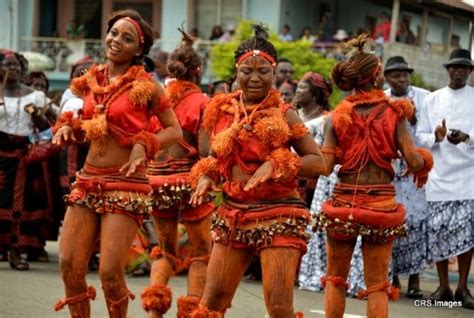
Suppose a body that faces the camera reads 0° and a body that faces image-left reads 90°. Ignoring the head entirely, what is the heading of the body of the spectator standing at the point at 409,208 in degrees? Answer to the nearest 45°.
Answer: approximately 45°

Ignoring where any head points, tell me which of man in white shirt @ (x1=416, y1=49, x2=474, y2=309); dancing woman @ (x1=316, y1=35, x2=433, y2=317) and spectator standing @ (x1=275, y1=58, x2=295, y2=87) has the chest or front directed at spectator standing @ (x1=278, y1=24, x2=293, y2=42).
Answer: the dancing woman

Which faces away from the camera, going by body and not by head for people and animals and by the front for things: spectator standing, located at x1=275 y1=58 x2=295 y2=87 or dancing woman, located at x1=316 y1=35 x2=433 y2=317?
the dancing woman

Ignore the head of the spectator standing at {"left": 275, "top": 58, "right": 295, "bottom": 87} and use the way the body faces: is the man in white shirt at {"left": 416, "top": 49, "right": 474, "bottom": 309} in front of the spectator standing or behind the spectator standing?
in front

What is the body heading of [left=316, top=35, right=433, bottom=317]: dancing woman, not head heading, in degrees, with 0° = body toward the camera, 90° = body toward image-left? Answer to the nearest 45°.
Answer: approximately 180°

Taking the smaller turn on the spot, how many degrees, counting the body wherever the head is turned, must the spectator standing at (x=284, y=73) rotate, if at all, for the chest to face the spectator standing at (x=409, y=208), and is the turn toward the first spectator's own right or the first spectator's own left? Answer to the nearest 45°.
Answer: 0° — they already face them

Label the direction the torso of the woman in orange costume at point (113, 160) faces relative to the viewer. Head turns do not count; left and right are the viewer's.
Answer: facing the viewer and to the left of the viewer

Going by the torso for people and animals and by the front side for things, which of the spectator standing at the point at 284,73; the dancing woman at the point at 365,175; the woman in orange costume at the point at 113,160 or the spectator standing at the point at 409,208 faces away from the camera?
the dancing woman

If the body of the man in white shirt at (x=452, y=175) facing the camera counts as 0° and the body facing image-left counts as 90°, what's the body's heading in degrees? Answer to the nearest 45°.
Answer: approximately 0°

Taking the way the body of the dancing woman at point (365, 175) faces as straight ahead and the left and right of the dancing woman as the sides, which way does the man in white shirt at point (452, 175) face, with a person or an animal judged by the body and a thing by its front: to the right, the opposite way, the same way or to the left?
the opposite way

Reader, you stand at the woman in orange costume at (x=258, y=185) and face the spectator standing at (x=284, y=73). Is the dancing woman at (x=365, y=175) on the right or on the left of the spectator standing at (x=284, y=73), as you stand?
right

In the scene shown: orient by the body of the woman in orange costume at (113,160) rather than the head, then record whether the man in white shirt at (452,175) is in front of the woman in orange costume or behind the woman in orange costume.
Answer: behind
